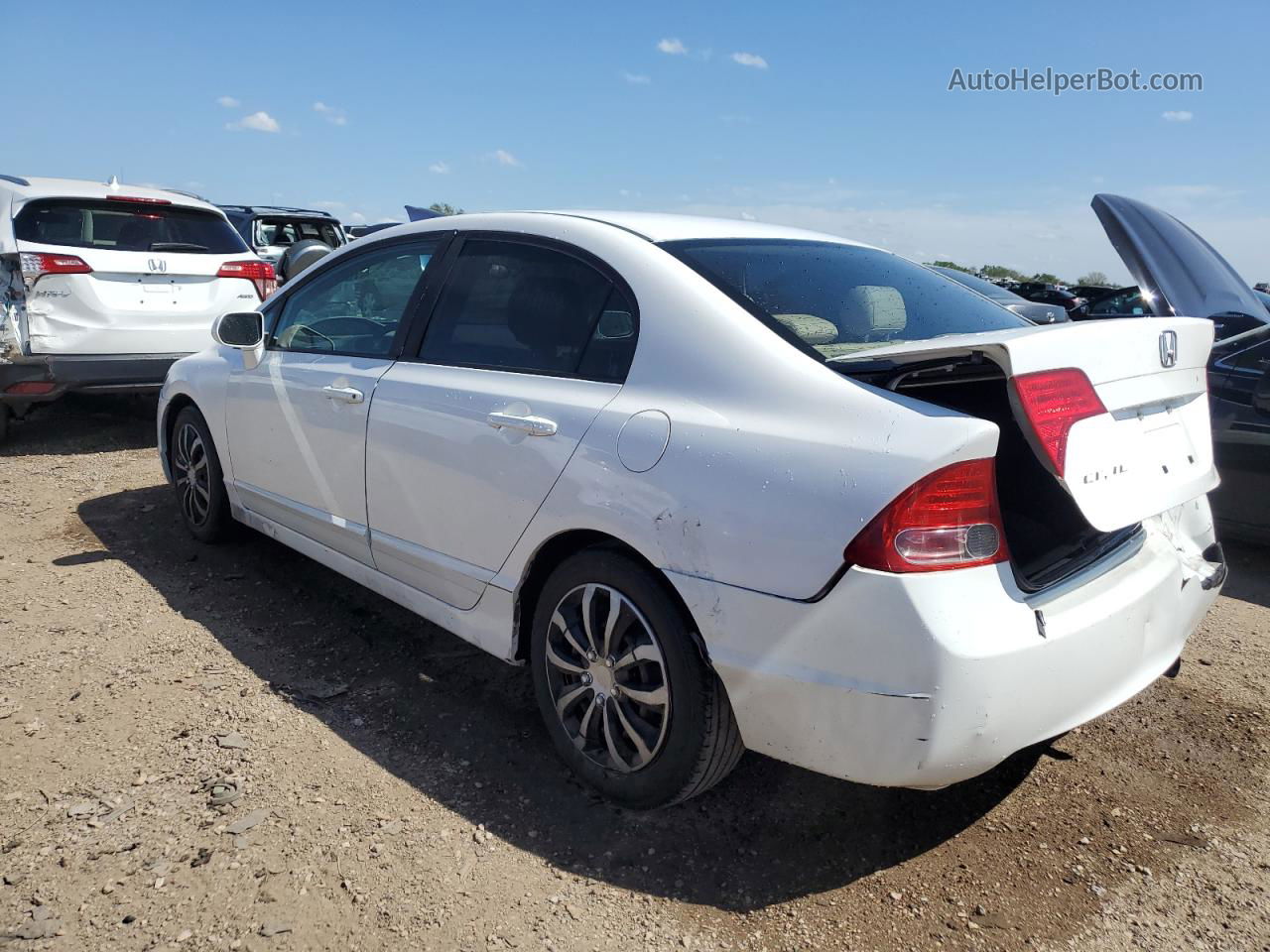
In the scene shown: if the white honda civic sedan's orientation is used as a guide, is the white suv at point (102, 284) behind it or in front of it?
in front

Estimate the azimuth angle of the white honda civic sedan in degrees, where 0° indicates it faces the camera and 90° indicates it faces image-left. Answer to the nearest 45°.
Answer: approximately 135°
